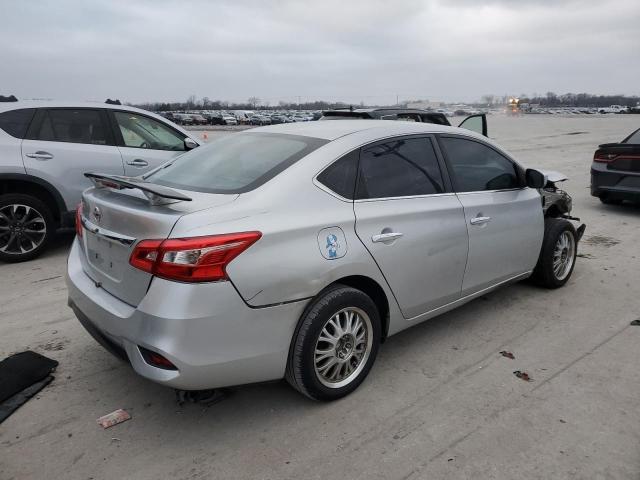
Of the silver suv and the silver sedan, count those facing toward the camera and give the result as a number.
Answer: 0

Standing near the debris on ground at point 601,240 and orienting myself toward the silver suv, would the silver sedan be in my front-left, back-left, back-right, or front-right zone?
front-left

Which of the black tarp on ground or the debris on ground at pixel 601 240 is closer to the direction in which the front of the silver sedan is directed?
the debris on ground

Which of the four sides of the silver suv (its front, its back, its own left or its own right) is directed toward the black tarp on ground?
right

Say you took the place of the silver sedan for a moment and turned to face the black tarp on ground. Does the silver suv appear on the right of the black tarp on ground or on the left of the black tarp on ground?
right

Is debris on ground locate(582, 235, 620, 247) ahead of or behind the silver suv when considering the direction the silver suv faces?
ahead

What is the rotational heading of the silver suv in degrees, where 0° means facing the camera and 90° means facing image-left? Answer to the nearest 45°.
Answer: approximately 270°

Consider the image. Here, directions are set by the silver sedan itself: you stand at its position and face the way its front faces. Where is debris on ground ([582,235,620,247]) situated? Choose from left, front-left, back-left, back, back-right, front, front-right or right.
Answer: front

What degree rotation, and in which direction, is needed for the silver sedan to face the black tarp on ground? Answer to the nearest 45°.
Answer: approximately 135° to its left

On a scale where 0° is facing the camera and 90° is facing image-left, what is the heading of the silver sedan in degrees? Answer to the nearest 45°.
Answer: approximately 225°

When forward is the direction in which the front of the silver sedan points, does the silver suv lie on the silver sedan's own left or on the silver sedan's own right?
on the silver sedan's own left

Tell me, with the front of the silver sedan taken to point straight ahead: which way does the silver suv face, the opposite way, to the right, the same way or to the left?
the same way
